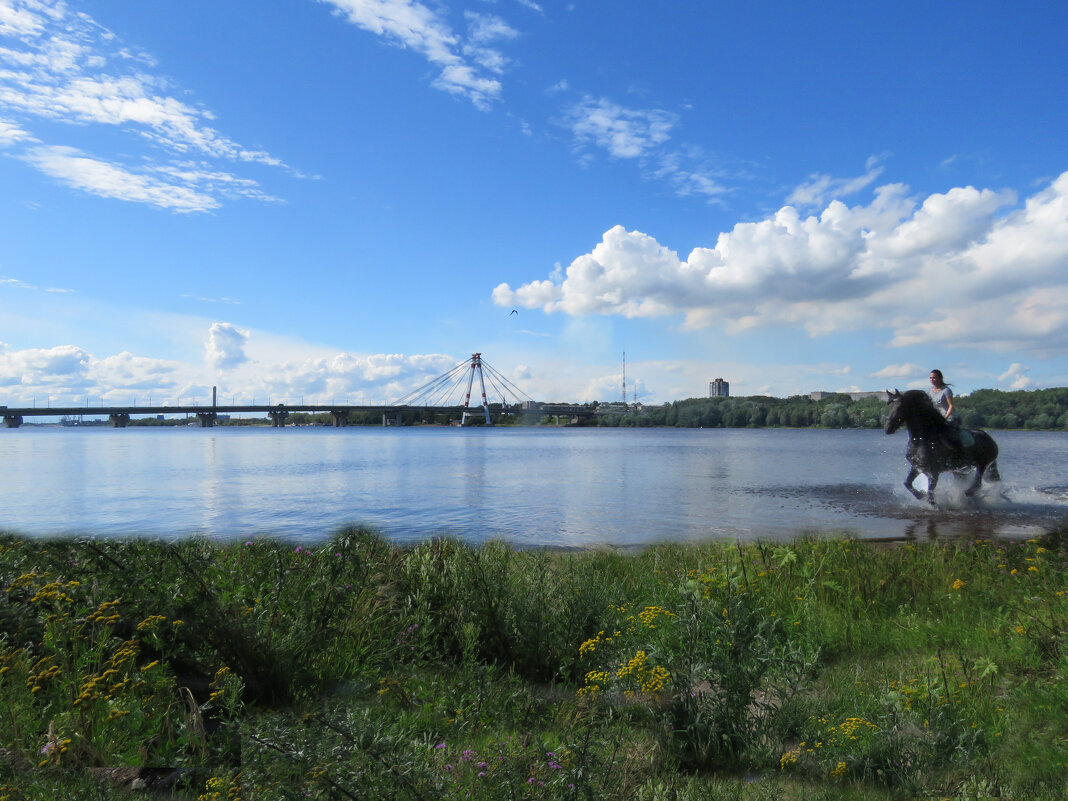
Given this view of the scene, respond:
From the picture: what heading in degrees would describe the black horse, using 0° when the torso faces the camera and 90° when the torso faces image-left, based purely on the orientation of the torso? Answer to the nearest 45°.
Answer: approximately 45°
